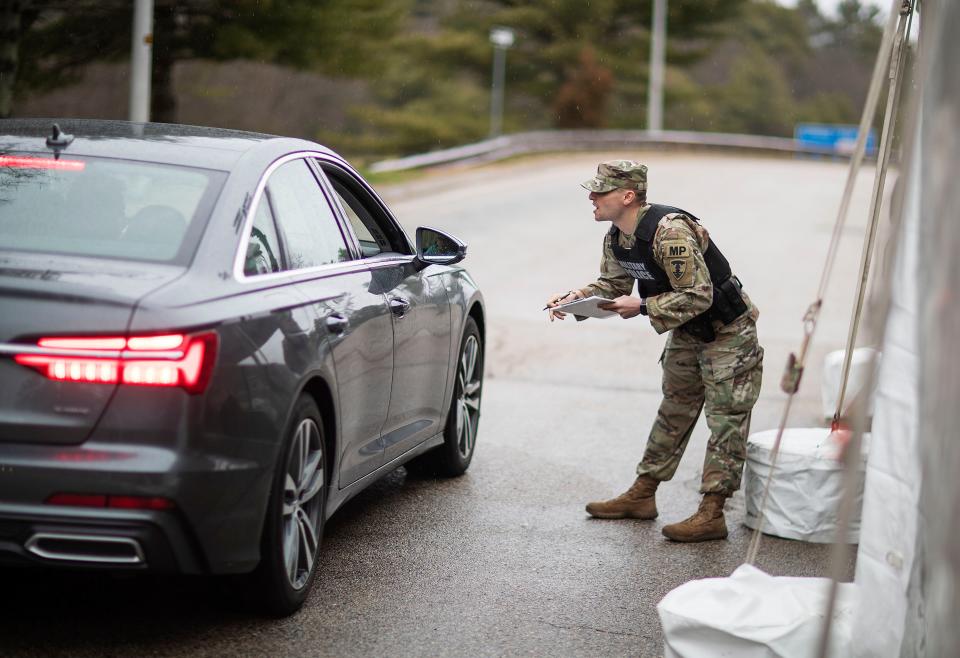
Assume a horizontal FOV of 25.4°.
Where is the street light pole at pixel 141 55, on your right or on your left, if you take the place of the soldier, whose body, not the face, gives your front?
on your right

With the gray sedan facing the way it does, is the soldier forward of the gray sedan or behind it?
forward

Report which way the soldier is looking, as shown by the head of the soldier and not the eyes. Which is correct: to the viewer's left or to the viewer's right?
to the viewer's left

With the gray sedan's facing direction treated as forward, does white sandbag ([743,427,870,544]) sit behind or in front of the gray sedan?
in front

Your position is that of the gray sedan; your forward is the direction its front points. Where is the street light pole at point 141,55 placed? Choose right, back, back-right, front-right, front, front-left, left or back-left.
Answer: front-left

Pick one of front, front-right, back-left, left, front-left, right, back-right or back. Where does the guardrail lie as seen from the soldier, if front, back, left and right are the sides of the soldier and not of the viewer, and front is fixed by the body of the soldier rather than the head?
right

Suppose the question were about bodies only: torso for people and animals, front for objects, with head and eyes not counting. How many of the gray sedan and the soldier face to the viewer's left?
1

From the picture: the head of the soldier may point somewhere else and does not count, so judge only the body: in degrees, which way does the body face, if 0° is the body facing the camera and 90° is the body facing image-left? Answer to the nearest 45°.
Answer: approximately 90°

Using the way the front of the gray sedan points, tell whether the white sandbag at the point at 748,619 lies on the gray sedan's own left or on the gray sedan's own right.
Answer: on the gray sedan's own right

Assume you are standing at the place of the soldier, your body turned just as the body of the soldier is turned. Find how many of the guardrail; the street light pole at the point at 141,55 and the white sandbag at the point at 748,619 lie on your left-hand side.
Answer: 1

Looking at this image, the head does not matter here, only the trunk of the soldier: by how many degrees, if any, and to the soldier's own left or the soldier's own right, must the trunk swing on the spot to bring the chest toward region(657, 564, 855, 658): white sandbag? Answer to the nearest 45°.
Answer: approximately 90° to the soldier's own left

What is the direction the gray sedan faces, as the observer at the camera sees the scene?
facing away from the viewer and to the right of the viewer
